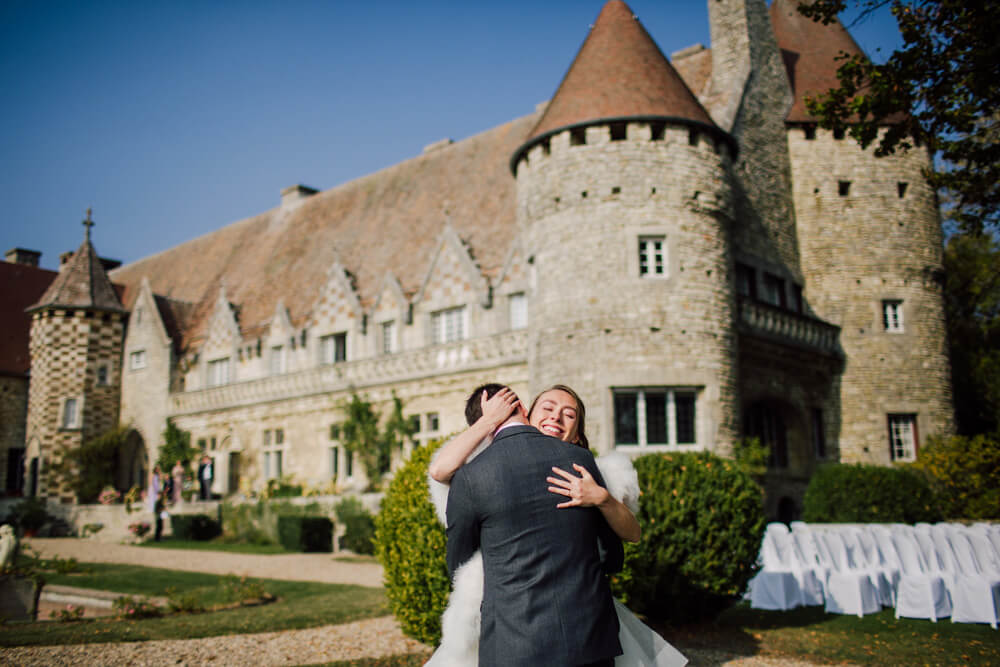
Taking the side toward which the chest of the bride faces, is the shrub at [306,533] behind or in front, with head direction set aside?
behind

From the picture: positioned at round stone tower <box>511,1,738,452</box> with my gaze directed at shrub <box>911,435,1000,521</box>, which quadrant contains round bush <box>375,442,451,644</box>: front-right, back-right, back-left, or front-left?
back-right

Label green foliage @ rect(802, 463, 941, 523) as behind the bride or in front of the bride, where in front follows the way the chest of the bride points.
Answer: behind

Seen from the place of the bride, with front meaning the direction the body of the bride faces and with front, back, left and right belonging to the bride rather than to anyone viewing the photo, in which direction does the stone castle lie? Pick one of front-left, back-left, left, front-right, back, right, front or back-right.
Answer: back

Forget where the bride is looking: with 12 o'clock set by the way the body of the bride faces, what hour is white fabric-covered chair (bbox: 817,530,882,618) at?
The white fabric-covered chair is roughly at 7 o'clock from the bride.

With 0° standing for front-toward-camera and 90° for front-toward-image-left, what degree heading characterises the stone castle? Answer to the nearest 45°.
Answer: approximately 45°
